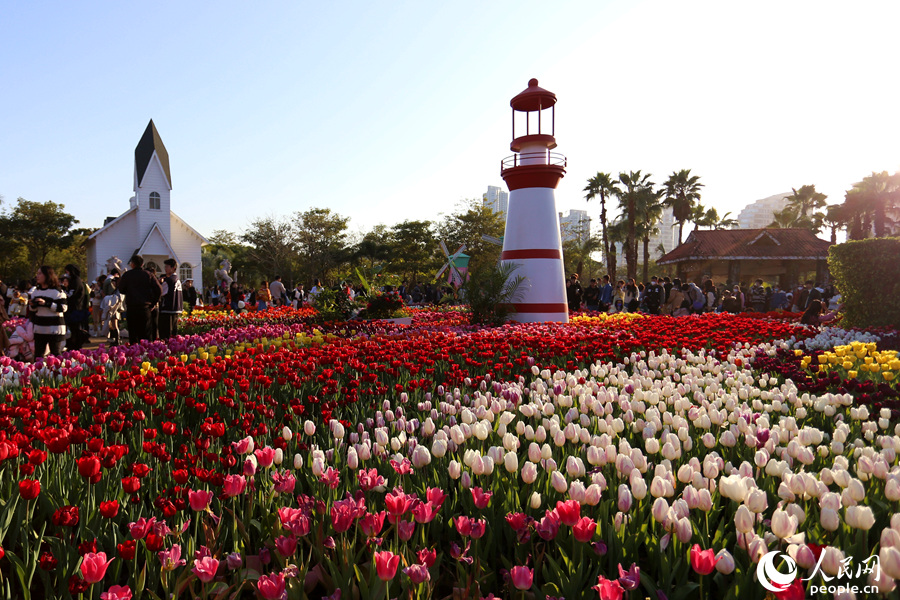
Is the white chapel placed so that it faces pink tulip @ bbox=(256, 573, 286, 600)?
yes

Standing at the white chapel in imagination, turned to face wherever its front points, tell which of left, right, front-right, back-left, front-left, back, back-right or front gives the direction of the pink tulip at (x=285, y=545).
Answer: front

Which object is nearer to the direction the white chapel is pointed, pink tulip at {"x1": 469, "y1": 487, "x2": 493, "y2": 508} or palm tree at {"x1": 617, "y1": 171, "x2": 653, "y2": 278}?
the pink tulip

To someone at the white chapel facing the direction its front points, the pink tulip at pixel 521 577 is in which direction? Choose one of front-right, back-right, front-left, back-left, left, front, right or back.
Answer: front

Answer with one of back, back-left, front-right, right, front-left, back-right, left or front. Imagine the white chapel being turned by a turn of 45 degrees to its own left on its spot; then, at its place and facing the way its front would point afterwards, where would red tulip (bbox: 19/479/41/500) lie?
front-right

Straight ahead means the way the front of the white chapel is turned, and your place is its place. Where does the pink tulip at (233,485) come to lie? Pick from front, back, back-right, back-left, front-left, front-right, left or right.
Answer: front

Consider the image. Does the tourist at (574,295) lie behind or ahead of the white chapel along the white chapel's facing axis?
ahead

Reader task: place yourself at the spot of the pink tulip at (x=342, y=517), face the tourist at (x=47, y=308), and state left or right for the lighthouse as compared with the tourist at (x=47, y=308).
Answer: right

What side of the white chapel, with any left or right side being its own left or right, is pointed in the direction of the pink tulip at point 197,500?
front

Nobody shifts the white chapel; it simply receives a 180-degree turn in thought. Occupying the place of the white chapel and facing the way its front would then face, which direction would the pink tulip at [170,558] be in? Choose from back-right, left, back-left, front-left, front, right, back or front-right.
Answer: back

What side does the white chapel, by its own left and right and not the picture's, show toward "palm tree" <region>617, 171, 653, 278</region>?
left

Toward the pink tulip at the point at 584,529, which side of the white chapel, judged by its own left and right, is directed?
front

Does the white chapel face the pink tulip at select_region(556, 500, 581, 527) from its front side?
yes

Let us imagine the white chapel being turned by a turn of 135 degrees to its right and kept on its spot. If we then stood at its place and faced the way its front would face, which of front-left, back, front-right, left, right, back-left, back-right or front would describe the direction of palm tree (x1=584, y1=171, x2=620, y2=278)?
back-right

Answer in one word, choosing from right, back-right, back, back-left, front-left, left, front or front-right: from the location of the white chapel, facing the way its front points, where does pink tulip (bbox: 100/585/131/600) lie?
front

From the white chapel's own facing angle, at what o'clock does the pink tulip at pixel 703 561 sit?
The pink tulip is roughly at 12 o'clock from the white chapel.

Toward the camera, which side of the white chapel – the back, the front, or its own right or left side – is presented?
front

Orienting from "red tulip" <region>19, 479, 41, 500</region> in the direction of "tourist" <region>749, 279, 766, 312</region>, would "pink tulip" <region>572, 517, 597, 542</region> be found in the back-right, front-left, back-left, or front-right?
front-right

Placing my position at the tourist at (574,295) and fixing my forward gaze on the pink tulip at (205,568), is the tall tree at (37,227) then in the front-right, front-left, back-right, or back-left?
back-right

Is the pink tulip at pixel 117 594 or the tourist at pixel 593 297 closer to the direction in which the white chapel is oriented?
the pink tulip
